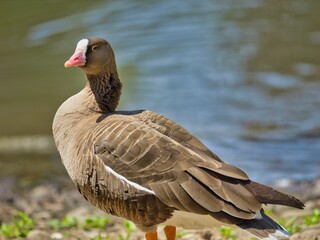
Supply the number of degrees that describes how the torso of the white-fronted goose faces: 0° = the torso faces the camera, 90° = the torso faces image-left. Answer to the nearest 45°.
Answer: approximately 90°

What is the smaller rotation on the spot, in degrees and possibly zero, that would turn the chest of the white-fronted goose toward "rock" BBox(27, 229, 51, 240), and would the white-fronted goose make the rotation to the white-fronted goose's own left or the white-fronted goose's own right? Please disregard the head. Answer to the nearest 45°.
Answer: approximately 45° to the white-fronted goose's own right

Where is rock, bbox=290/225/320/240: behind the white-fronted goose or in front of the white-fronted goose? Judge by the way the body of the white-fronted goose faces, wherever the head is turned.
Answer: behind

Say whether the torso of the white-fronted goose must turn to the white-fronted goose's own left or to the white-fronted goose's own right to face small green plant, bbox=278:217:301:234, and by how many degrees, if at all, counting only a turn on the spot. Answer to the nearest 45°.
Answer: approximately 135° to the white-fronted goose's own right

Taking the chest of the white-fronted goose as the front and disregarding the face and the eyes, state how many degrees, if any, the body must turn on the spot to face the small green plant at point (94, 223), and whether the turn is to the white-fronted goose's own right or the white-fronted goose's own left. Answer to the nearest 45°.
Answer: approximately 45° to the white-fronted goose's own right

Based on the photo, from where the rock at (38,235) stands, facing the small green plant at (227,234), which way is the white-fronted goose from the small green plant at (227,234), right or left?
right

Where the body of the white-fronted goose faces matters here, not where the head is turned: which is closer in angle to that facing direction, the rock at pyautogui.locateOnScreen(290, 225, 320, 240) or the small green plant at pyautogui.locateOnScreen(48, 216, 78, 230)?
the small green plant

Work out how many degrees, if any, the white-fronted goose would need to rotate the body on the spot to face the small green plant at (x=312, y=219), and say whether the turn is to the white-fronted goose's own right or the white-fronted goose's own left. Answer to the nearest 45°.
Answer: approximately 135° to the white-fronted goose's own right

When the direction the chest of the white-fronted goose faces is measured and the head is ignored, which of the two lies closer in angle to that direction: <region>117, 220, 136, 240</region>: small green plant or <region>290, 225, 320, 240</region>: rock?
the small green plant
